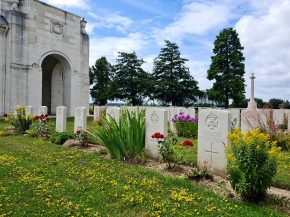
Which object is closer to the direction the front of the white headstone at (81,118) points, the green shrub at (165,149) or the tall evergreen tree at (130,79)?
the green shrub

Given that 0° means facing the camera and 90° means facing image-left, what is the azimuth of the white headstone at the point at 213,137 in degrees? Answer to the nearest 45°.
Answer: approximately 45°

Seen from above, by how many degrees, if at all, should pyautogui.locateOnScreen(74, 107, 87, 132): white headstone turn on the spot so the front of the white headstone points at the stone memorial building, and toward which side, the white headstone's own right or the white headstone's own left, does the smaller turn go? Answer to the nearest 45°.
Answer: approximately 135° to the white headstone's own right

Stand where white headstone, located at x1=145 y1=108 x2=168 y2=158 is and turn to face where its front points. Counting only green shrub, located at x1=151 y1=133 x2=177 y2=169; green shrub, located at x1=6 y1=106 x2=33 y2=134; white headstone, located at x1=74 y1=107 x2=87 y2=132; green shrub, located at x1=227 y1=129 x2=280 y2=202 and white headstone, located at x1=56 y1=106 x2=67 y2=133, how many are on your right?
3

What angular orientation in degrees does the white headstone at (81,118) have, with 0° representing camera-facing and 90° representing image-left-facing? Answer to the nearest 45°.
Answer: approximately 45°

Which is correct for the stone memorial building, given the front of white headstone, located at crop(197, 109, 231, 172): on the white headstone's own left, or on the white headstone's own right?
on the white headstone's own right

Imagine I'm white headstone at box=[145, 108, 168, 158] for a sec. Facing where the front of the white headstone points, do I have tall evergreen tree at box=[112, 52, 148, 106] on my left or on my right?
on my right

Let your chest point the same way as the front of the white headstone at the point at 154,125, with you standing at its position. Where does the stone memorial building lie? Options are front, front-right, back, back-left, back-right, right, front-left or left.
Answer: right

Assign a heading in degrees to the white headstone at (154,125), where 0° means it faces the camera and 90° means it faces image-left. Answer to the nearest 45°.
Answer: approximately 45°

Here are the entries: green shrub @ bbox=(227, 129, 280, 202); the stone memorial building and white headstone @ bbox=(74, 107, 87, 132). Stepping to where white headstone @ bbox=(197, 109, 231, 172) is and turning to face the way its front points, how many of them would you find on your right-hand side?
2

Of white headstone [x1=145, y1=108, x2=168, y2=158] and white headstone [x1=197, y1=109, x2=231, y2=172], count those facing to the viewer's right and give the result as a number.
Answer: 0
